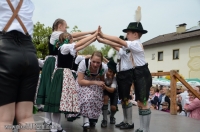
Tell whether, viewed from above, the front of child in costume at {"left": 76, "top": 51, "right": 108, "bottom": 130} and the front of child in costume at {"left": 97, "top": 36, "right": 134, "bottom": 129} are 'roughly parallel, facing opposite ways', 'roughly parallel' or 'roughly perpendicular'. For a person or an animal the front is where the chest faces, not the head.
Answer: roughly perpendicular

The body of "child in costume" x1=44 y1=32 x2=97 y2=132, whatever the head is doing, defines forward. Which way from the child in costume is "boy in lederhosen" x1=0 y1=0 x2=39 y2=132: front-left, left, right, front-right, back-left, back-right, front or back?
right

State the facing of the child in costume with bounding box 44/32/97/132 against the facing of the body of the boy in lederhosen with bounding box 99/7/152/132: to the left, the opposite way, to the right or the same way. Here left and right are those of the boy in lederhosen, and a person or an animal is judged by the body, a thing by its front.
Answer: the opposite way

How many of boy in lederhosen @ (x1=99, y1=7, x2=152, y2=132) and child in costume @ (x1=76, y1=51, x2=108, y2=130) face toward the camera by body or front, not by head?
1

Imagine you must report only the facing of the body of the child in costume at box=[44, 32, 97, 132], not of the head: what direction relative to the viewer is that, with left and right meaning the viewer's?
facing to the right of the viewer

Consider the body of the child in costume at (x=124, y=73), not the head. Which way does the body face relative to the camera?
to the viewer's left

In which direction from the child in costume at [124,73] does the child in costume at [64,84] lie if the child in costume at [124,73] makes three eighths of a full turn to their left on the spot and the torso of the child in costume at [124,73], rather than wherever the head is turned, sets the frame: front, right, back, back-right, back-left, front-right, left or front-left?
right

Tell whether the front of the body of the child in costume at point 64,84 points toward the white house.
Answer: no

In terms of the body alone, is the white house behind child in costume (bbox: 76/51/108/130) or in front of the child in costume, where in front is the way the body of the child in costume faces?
behind

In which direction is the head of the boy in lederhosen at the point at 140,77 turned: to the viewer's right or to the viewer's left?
to the viewer's left

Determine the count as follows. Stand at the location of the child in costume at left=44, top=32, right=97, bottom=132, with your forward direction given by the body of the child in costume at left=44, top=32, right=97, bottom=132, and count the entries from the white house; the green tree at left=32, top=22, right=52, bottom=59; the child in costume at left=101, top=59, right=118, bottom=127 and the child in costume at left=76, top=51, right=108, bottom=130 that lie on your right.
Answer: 0

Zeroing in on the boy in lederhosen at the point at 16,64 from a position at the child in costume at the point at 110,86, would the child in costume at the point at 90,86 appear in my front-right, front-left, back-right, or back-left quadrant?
front-right

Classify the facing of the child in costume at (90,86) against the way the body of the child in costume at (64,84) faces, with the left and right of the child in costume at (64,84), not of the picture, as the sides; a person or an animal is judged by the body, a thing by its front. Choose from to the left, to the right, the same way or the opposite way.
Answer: to the right

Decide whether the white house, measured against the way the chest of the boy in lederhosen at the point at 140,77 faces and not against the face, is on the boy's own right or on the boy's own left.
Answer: on the boy's own right

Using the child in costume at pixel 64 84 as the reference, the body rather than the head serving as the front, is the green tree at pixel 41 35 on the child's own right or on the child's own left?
on the child's own left
